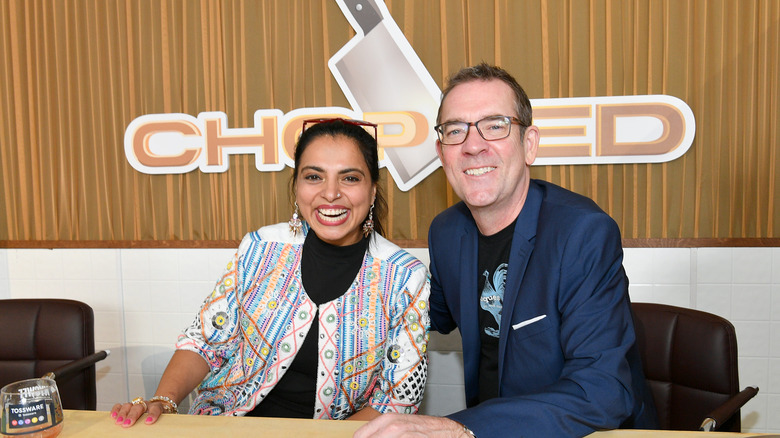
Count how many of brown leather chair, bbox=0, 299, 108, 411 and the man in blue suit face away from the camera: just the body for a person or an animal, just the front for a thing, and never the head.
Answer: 0

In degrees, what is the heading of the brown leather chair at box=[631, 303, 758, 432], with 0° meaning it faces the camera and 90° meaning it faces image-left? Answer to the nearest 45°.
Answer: approximately 45°

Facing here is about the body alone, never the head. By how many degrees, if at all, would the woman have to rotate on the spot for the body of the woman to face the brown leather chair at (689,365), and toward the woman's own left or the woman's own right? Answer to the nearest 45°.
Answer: approximately 90° to the woman's own left

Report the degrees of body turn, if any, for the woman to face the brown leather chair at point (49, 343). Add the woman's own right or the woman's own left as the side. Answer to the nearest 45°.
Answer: approximately 135° to the woman's own right

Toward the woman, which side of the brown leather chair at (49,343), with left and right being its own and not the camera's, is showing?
left

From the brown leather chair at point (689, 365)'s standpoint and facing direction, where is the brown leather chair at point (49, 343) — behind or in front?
in front

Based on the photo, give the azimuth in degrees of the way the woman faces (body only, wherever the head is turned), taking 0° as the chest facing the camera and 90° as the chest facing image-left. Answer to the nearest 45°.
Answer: approximately 0°

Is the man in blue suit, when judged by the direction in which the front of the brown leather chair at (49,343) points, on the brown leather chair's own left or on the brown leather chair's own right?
on the brown leather chair's own left

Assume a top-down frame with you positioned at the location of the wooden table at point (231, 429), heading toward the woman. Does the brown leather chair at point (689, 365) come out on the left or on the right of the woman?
right

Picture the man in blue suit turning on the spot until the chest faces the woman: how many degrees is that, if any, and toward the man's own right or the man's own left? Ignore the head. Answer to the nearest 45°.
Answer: approximately 45° to the man's own right

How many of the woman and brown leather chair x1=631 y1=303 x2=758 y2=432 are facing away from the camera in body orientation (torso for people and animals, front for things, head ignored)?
0
